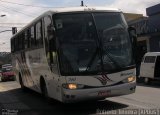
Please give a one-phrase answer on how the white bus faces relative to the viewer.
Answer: facing the viewer and to the right of the viewer
